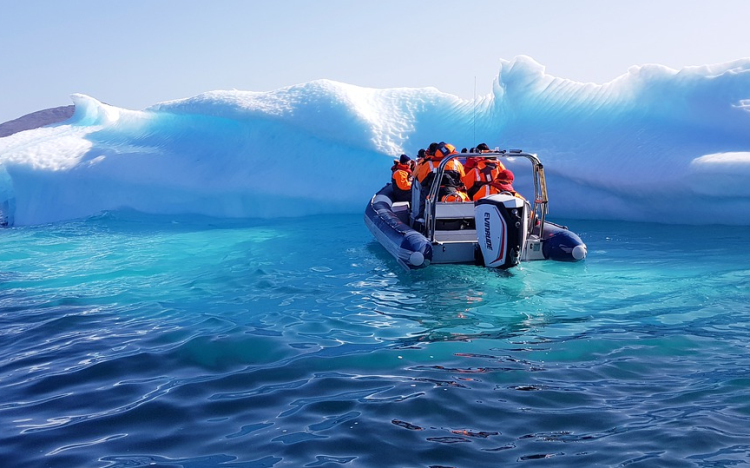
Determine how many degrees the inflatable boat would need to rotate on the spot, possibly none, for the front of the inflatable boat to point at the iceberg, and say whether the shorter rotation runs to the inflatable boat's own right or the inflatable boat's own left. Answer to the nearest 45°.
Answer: approximately 45° to the inflatable boat's own right

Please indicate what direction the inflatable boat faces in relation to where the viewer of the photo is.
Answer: facing away from the viewer and to the left of the viewer
